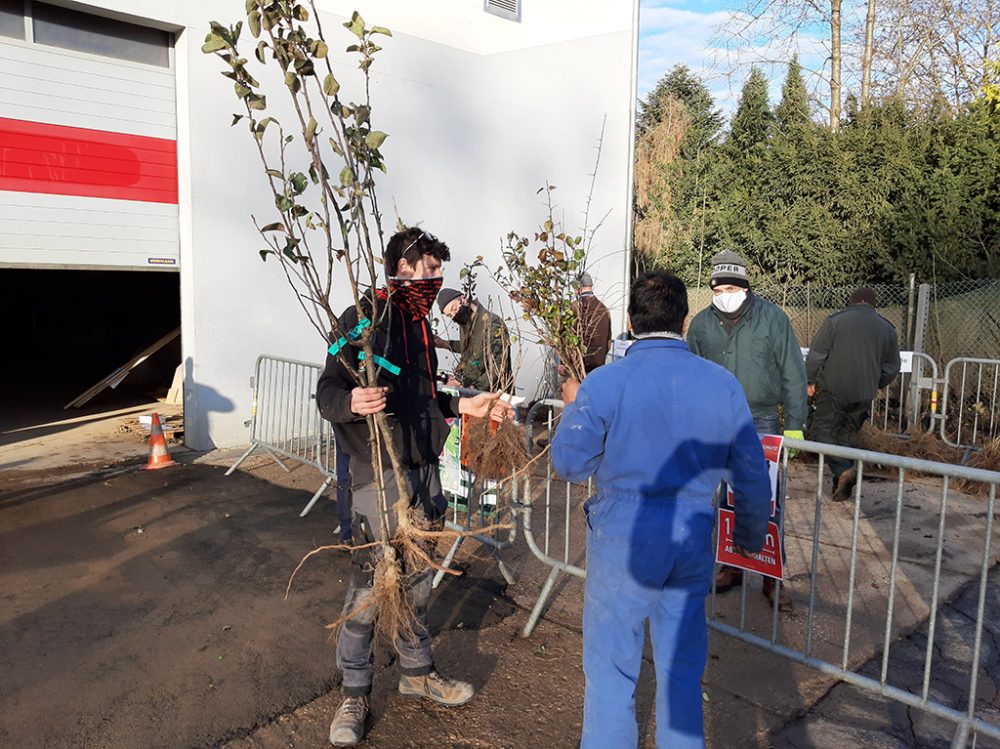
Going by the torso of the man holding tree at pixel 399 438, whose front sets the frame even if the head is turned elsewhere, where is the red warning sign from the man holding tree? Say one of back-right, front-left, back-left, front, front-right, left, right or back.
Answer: front-left

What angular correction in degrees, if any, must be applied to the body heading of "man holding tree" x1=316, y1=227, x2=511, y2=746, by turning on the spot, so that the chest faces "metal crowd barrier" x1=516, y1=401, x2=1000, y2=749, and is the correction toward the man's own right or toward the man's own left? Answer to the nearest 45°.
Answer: approximately 45° to the man's own left

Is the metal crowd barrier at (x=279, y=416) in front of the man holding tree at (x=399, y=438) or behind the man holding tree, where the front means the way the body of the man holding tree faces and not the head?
behind

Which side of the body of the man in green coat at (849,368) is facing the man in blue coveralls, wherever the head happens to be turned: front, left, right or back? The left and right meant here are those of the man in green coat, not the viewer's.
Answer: back

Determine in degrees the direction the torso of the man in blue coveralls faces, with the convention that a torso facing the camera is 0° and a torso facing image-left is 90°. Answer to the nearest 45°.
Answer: approximately 180°

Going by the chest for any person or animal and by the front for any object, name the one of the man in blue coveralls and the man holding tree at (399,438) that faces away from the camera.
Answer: the man in blue coveralls

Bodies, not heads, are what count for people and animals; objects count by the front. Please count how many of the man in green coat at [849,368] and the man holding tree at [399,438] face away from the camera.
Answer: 1

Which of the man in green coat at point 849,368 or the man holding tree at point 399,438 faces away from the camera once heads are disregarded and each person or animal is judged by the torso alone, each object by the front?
the man in green coat

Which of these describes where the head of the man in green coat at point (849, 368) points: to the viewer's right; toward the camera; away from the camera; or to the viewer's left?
away from the camera

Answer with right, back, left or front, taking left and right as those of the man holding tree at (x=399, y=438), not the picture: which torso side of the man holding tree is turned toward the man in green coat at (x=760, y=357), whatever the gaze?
left

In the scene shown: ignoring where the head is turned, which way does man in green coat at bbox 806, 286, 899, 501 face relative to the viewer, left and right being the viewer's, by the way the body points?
facing away from the viewer

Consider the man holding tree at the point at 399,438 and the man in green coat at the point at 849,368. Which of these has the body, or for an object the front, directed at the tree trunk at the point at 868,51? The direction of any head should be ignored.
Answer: the man in green coat

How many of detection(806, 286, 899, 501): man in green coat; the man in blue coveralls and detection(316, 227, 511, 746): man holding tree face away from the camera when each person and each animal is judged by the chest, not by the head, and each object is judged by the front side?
2

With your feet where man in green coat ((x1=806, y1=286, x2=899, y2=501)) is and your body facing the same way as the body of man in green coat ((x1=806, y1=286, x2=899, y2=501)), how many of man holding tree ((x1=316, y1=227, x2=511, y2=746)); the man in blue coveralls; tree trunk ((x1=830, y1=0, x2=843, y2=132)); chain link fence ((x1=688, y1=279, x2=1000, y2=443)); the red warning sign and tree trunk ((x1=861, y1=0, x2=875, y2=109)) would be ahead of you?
3

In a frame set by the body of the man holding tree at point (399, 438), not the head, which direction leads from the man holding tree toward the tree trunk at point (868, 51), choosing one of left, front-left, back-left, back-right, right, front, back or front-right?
left

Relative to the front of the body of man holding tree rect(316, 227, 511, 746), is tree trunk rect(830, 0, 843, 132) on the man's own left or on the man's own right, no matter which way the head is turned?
on the man's own left
